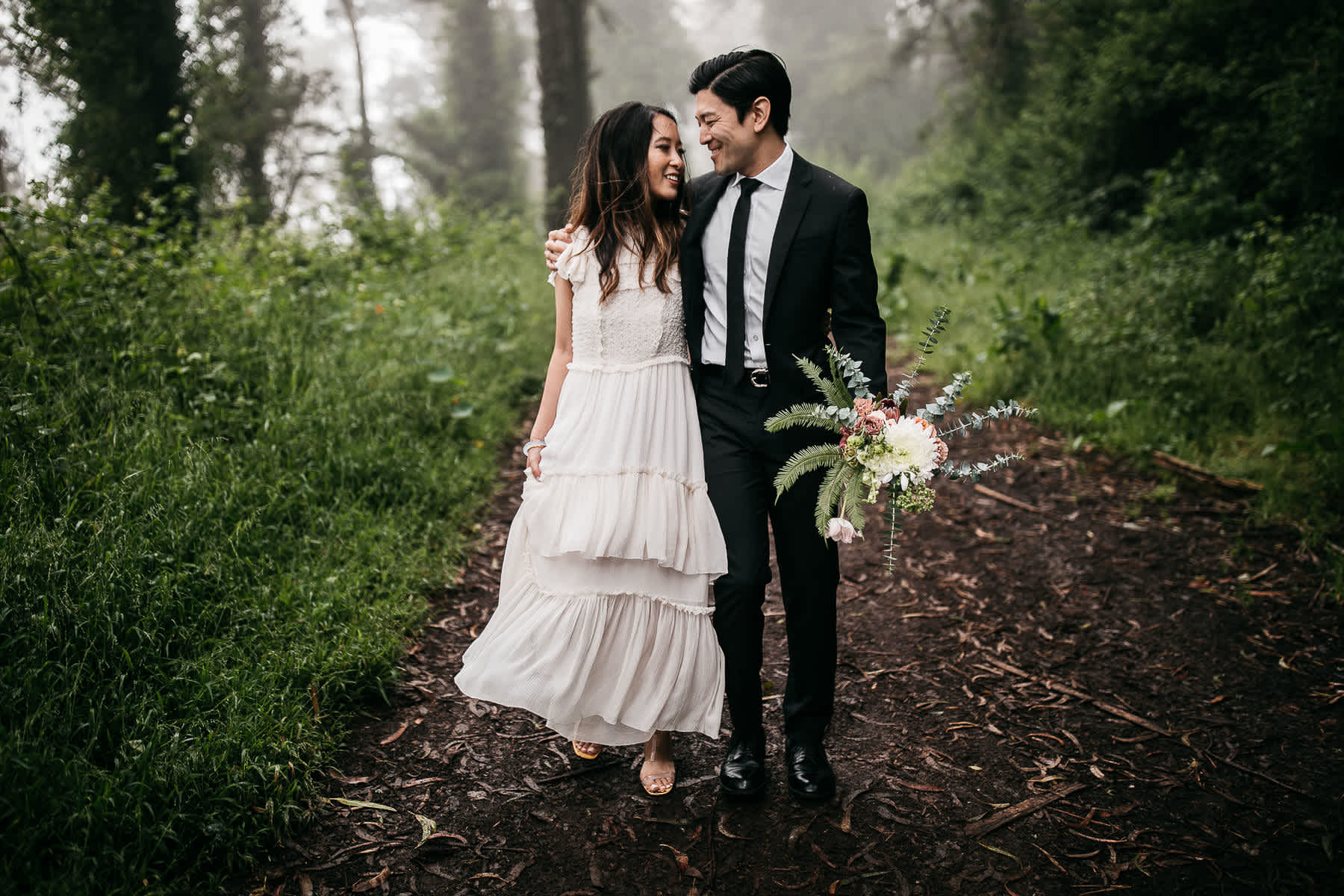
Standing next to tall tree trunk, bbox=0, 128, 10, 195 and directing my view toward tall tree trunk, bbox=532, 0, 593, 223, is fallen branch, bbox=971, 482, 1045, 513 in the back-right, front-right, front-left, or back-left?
front-right

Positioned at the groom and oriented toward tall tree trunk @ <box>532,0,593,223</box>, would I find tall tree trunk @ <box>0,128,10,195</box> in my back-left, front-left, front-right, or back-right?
front-left

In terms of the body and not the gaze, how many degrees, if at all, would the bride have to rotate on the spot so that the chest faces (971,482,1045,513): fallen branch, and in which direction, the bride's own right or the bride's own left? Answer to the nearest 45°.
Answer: approximately 135° to the bride's own left

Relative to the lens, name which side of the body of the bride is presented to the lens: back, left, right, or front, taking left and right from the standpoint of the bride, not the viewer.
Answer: front

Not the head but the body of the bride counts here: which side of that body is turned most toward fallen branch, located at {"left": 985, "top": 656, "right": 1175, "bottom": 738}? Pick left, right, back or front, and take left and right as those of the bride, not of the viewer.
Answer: left

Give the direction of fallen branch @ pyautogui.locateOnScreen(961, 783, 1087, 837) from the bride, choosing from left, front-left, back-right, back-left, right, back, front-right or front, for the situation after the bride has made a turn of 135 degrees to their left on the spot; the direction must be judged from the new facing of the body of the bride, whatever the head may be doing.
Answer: front-right

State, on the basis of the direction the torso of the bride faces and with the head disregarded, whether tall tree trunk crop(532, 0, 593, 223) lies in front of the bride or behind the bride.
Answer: behind

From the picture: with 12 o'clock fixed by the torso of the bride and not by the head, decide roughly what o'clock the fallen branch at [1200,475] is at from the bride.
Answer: The fallen branch is roughly at 8 o'clock from the bride.

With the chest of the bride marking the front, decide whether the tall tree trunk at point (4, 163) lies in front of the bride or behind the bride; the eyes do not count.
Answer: behind

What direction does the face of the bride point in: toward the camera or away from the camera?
toward the camera

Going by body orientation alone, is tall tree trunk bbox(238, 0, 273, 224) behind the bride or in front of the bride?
behind
